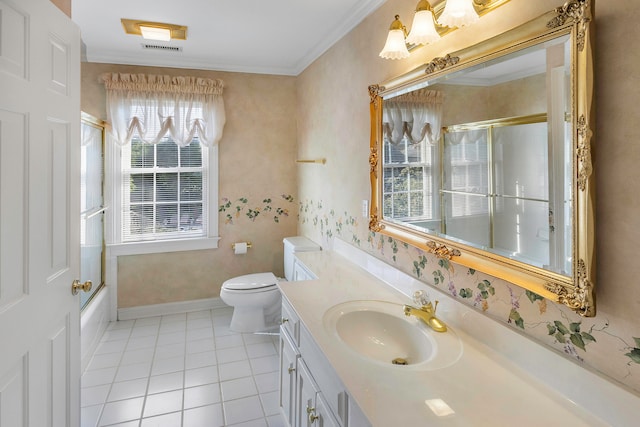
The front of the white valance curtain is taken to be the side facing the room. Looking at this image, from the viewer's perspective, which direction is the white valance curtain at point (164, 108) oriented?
toward the camera

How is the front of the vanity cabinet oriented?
to the viewer's left

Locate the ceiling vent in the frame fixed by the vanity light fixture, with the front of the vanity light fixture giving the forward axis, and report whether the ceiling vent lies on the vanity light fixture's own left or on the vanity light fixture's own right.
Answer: on the vanity light fixture's own right

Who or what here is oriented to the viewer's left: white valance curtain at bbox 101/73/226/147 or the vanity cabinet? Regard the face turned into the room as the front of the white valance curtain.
the vanity cabinet

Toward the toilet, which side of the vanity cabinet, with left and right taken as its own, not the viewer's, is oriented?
right

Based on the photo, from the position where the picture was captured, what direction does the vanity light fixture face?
facing the viewer and to the left of the viewer
